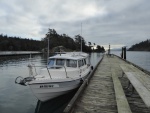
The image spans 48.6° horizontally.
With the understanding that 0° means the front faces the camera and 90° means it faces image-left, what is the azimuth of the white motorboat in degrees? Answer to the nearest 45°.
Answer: approximately 45°
